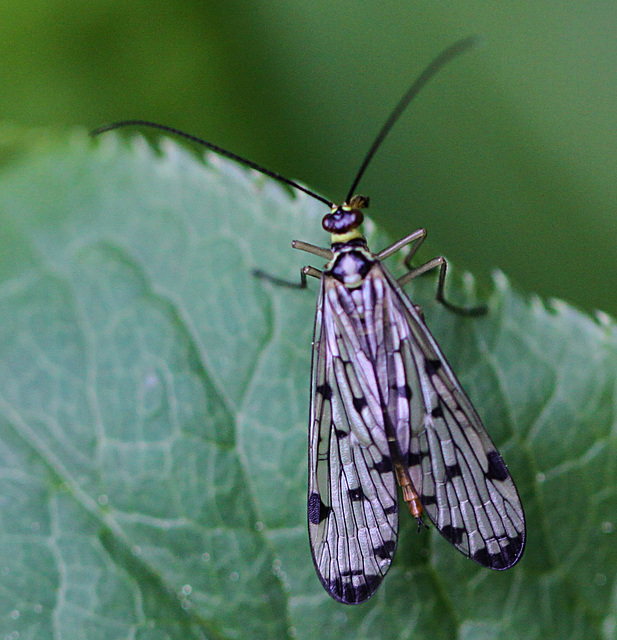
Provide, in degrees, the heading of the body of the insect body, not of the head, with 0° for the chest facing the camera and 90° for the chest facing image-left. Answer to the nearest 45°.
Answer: approximately 180°
